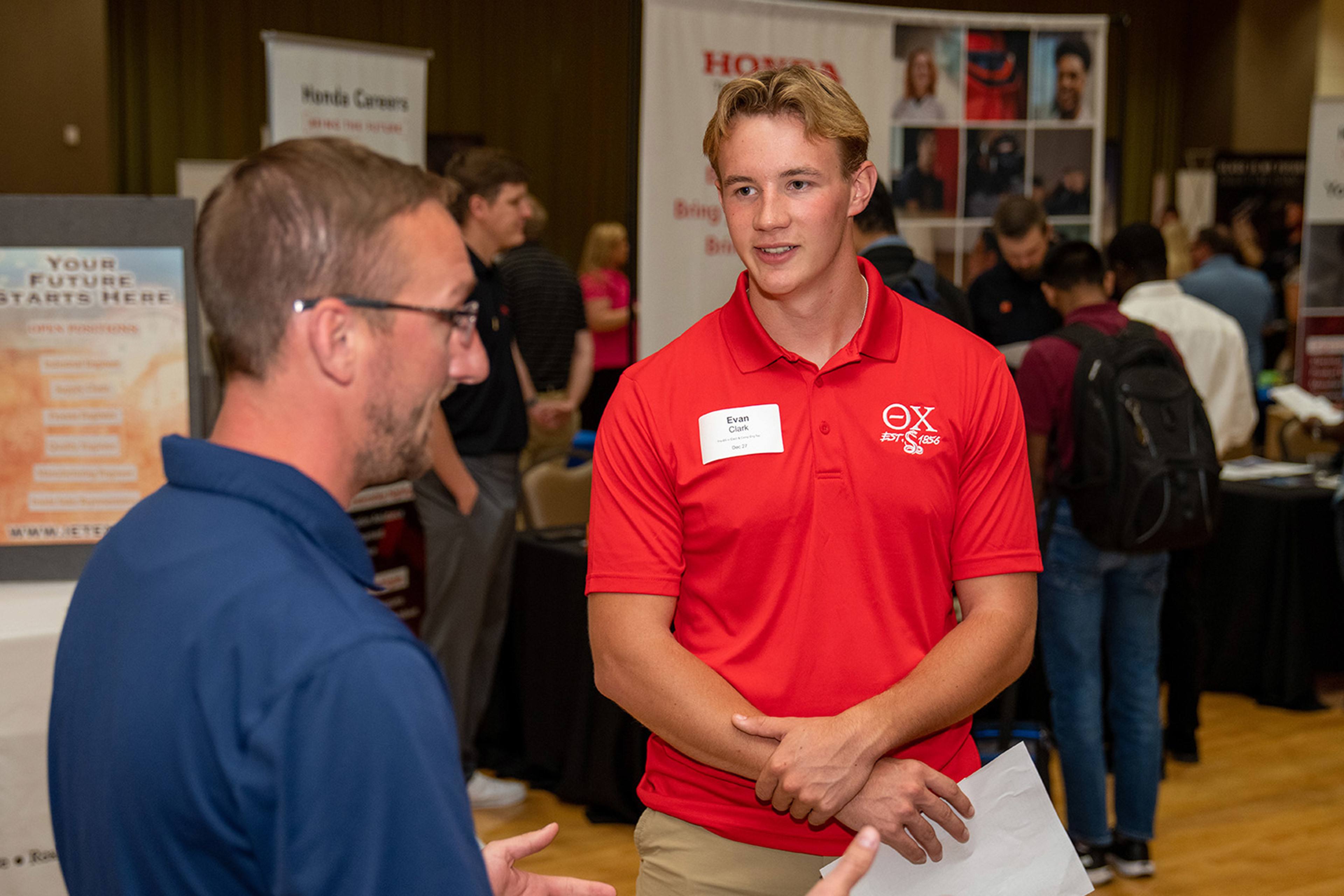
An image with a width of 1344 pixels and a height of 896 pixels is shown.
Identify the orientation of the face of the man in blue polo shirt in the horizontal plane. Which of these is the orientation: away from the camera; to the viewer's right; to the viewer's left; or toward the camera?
to the viewer's right

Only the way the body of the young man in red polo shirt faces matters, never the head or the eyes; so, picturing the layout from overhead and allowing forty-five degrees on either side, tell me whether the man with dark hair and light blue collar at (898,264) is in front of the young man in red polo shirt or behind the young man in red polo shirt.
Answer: behind

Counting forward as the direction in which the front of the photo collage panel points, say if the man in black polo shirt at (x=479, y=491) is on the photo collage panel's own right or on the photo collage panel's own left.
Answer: on the photo collage panel's own right

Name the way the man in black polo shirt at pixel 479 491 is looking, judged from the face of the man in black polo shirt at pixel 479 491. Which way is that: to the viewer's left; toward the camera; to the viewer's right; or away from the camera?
to the viewer's right

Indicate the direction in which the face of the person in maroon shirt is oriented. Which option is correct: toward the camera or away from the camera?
away from the camera

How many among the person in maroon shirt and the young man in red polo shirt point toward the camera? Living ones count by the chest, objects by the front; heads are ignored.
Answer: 1

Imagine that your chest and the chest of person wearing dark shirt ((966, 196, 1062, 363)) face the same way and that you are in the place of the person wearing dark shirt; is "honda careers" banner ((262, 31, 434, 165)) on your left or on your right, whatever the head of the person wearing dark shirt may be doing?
on your right

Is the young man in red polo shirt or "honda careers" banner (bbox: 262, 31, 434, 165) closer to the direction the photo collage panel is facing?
the young man in red polo shirt

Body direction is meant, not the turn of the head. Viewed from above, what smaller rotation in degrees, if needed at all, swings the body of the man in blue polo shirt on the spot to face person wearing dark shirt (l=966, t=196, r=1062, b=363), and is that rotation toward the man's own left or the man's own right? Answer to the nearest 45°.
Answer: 0° — they already face them

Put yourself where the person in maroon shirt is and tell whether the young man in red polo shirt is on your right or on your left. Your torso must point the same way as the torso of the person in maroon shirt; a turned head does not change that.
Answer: on your left
